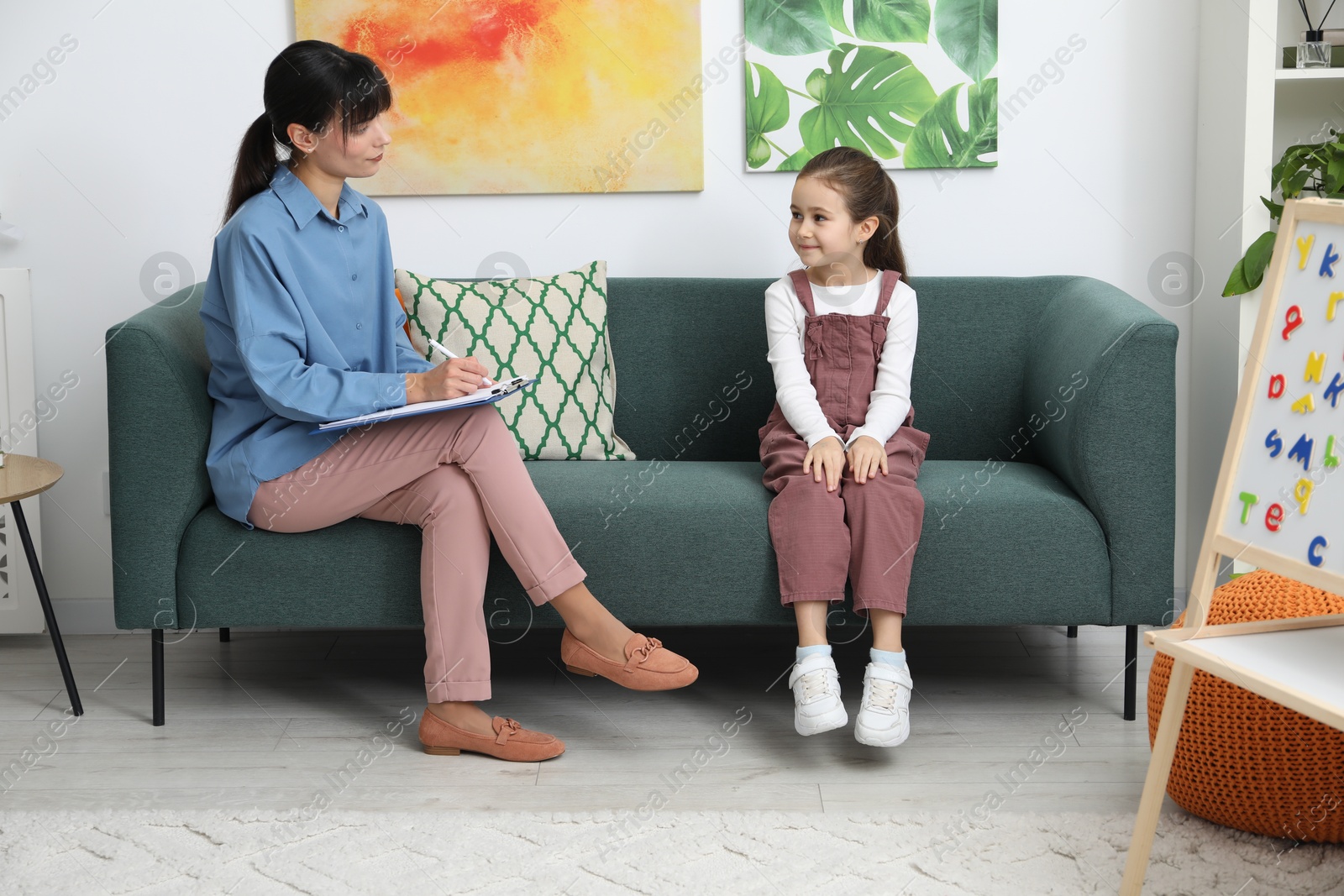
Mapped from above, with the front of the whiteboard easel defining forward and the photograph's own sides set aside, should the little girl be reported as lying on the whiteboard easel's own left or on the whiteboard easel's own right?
on the whiteboard easel's own right

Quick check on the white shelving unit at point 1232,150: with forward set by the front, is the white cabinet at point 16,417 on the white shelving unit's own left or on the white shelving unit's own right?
on the white shelving unit's own right

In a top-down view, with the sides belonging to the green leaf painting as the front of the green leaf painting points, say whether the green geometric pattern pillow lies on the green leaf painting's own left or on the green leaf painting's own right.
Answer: on the green leaf painting's own right

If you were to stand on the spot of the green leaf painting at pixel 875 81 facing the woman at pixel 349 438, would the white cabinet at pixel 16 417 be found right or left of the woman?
right

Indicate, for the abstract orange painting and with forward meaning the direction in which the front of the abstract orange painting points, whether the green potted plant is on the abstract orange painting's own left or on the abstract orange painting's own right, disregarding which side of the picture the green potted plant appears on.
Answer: on the abstract orange painting's own left

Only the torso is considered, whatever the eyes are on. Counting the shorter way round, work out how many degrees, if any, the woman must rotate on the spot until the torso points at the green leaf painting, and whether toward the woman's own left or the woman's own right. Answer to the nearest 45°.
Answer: approximately 90° to the woman's own left

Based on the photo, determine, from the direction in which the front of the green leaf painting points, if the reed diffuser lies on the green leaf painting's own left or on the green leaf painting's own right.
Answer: on the green leaf painting's own left

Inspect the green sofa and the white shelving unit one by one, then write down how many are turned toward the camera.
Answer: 2

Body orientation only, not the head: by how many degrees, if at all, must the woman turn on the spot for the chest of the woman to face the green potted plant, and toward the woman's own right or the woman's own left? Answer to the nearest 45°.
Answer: approximately 45° to the woman's own left

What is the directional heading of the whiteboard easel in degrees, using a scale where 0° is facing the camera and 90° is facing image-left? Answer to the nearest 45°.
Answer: approximately 45°
